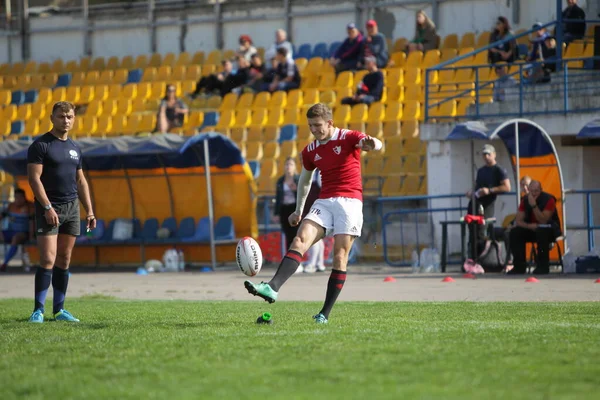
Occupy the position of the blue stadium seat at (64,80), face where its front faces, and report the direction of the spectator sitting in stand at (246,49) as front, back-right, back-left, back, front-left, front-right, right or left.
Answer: left

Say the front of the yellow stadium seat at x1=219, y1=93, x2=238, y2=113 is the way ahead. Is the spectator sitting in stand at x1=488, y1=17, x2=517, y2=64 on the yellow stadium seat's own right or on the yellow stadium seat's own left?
on the yellow stadium seat's own left

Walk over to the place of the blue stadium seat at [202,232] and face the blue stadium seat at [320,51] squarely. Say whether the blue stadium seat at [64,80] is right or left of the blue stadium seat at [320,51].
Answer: left

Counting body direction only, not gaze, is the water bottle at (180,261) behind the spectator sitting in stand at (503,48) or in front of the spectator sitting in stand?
in front

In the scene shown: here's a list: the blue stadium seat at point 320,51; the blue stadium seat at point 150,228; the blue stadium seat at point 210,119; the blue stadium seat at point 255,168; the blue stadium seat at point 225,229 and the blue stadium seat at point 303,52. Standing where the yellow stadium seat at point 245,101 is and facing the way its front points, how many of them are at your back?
2

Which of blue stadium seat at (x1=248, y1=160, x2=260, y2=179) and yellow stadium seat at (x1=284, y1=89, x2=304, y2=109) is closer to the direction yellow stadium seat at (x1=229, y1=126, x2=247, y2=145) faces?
the blue stadium seat

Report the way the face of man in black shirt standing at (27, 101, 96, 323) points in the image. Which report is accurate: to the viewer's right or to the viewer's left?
to the viewer's right

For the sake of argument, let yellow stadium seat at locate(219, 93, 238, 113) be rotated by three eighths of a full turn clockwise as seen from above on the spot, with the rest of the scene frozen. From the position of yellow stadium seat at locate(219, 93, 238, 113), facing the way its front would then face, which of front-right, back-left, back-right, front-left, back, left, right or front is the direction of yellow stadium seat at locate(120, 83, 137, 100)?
front-left

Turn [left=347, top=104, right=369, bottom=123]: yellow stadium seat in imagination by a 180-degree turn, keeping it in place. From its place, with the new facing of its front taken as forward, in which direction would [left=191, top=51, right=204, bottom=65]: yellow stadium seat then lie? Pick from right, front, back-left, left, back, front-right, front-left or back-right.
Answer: left

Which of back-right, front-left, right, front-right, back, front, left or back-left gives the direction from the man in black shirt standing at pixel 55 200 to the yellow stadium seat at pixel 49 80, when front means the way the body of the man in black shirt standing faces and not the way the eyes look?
back-left

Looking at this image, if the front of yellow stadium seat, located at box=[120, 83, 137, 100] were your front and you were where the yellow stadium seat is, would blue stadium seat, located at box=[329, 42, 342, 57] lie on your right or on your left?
on your left

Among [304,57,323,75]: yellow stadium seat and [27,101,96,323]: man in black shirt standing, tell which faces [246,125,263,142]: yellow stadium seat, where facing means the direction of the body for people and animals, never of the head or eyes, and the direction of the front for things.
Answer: [304,57,323,75]: yellow stadium seat

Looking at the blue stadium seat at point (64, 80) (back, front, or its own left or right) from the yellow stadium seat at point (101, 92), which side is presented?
left

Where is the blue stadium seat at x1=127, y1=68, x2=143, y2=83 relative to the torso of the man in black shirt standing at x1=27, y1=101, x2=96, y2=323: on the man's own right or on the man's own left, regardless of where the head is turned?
on the man's own left

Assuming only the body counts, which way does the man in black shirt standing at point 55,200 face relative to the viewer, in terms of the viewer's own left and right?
facing the viewer and to the right of the viewer

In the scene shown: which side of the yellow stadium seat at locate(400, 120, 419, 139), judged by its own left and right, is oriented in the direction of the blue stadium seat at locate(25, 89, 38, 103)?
right

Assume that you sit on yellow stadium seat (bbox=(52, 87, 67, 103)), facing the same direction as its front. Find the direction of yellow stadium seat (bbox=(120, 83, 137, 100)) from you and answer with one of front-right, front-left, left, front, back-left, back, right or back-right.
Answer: left
